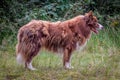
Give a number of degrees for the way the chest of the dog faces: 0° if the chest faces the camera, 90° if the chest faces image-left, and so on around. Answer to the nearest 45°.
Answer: approximately 270°
